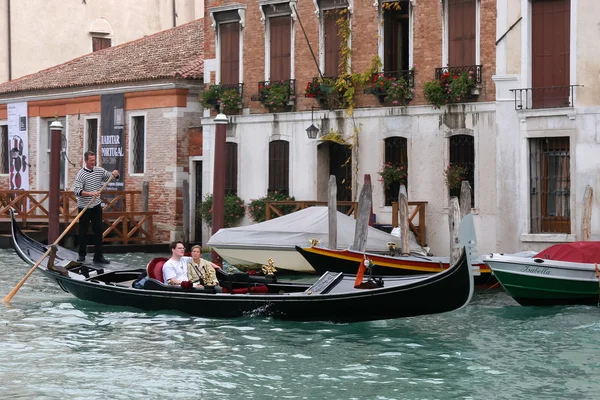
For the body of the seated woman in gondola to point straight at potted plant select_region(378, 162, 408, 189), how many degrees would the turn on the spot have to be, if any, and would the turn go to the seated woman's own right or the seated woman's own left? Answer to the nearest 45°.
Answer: approximately 90° to the seated woman's own left

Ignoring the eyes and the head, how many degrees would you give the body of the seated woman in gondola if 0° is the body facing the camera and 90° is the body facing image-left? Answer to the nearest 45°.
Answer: approximately 315°

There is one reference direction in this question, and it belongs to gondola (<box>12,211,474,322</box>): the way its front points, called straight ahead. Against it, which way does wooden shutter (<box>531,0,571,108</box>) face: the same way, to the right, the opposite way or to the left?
to the right

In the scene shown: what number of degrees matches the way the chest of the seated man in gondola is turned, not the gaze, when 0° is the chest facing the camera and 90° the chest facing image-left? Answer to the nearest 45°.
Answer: approximately 315°

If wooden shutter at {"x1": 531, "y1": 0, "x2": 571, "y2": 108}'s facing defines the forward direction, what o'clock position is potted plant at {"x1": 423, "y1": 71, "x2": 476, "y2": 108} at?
The potted plant is roughly at 4 o'clock from the wooden shutter.

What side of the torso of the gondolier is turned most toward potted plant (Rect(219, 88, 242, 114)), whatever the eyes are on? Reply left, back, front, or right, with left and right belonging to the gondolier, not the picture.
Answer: left

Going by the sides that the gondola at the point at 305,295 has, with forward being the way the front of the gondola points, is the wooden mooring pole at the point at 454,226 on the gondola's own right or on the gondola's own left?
on the gondola's own left

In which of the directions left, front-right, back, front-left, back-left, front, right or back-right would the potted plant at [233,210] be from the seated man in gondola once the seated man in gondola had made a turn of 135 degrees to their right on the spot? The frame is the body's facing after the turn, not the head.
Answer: right

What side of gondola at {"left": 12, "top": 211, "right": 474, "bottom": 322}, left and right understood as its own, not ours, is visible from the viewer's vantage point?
right

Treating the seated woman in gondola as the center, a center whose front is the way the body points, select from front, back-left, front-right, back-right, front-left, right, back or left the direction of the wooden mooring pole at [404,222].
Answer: left

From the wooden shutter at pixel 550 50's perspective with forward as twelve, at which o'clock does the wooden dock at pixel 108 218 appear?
The wooden dock is roughly at 4 o'clock from the wooden shutter.

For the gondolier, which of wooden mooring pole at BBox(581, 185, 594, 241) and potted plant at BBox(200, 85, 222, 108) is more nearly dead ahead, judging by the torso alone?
the wooden mooring pole

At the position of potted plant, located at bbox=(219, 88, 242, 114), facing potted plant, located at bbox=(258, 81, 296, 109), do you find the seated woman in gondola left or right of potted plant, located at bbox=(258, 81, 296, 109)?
right

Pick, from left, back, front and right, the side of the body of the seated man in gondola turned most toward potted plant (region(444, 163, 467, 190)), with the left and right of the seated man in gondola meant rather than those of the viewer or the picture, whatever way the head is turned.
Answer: left

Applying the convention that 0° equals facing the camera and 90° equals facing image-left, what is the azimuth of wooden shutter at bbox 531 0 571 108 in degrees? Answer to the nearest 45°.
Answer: approximately 0°

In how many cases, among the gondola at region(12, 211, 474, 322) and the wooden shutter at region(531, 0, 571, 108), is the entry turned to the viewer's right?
1
